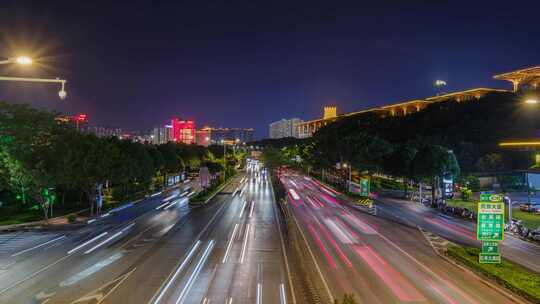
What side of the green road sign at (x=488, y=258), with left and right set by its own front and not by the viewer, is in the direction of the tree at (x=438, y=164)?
back

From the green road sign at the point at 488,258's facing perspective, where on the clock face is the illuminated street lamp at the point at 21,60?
The illuminated street lamp is roughly at 1 o'clock from the green road sign.

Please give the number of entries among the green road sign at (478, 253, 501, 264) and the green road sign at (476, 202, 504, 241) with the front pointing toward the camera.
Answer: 2

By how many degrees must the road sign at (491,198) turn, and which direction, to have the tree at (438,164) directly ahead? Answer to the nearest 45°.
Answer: approximately 180°

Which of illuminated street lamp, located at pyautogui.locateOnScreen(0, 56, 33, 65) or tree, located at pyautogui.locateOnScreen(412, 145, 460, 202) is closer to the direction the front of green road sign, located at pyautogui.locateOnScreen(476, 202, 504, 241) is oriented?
the illuminated street lamp

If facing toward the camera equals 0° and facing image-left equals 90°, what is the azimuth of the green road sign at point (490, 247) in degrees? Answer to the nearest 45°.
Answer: approximately 0°

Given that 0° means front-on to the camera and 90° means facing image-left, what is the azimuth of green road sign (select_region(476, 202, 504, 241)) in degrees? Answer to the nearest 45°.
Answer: approximately 0°
